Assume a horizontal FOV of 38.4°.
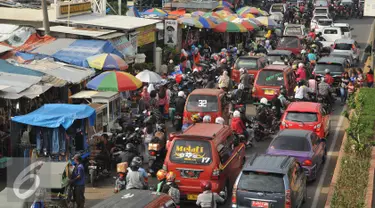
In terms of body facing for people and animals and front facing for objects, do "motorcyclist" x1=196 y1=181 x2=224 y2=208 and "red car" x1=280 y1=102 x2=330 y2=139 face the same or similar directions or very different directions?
same or similar directions

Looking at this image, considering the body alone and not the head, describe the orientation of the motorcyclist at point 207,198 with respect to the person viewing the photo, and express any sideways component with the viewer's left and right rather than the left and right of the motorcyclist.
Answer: facing away from the viewer

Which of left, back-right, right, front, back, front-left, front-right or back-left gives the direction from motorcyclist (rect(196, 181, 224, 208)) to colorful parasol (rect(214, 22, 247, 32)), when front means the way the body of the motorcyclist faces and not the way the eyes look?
front

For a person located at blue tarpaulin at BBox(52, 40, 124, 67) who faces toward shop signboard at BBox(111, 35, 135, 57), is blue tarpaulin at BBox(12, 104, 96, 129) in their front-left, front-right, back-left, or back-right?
back-right

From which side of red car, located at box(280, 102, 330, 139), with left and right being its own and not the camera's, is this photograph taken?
back
